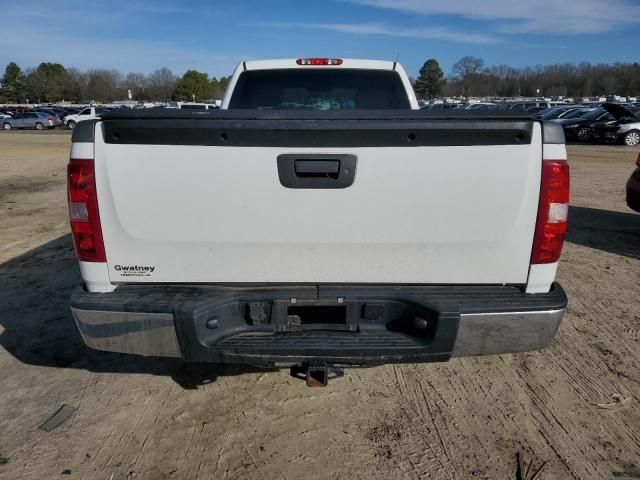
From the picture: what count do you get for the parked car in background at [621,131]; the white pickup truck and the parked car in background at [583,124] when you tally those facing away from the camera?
1

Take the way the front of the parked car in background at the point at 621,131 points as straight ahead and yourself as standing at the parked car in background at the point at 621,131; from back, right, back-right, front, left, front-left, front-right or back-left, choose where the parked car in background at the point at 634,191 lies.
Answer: front-left

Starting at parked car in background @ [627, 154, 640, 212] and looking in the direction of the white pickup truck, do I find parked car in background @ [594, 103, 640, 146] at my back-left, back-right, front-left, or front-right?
back-right

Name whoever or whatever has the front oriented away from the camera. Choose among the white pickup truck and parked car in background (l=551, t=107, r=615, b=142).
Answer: the white pickup truck

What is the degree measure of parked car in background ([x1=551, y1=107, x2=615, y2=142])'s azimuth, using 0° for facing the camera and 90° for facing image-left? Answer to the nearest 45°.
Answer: approximately 45°

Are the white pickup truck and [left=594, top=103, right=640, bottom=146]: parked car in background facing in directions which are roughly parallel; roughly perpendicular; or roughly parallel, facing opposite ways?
roughly perpendicular

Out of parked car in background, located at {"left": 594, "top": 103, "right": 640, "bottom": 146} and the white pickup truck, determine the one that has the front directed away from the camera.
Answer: the white pickup truck

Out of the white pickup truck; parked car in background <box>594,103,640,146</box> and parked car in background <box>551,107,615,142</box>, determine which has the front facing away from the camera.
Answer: the white pickup truck

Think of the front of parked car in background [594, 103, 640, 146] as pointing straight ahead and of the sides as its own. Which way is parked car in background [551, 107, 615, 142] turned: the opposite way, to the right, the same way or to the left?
the same way

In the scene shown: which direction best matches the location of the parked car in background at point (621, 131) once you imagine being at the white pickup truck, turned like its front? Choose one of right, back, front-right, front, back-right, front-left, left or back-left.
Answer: front-right

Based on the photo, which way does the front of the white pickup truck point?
away from the camera

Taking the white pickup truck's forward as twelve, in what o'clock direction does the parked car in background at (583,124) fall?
The parked car in background is roughly at 1 o'clock from the white pickup truck.

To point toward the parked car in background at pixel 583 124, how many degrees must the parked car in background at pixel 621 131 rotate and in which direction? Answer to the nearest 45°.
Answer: approximately 90° to its right

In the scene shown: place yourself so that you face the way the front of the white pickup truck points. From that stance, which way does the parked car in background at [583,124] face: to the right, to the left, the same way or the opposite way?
to the left

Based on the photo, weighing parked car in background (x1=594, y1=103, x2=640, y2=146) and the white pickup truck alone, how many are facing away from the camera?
1

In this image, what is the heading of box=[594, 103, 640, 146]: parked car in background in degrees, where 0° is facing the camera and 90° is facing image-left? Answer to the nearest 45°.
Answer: approximately 45°

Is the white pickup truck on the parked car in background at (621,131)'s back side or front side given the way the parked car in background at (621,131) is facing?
on the front side

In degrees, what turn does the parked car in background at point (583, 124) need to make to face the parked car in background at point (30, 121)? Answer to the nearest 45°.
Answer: approximately 45° to its right
